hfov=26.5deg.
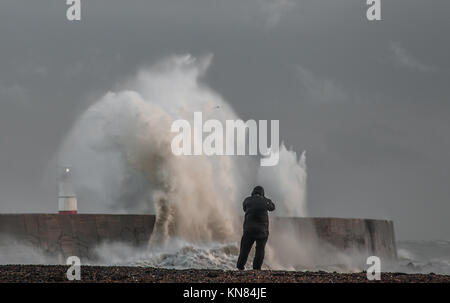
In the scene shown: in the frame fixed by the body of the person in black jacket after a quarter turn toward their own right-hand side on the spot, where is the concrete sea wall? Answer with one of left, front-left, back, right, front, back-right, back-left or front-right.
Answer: back-left

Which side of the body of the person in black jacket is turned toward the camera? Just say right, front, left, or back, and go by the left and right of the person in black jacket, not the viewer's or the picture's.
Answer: back

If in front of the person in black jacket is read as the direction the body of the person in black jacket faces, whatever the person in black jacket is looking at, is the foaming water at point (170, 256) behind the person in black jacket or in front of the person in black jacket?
in front

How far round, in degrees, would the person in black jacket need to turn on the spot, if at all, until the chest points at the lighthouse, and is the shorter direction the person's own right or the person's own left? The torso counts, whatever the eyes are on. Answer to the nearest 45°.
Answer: approximately 45° to the person's own left
